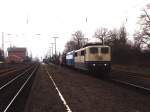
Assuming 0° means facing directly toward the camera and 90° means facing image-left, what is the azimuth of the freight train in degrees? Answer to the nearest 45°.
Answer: approximately 315°
